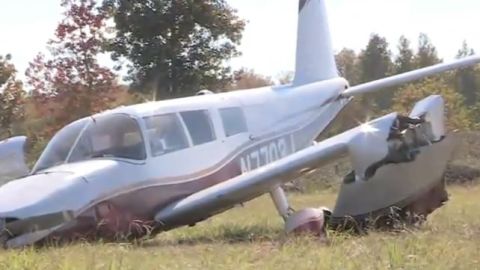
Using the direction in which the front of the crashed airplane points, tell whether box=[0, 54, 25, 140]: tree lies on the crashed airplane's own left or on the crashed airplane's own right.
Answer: on the crashed airplane's own right

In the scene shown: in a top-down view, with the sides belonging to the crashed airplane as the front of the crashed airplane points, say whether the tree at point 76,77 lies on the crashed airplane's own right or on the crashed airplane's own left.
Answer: on the crashed airplane's own right

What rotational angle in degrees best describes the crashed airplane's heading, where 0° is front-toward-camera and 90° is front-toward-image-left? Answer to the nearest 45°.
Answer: approximately 45°

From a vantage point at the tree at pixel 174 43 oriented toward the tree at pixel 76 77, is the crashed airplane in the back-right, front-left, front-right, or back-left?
back-left

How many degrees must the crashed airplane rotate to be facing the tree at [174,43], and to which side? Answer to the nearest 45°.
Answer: approximately 135° to its right
